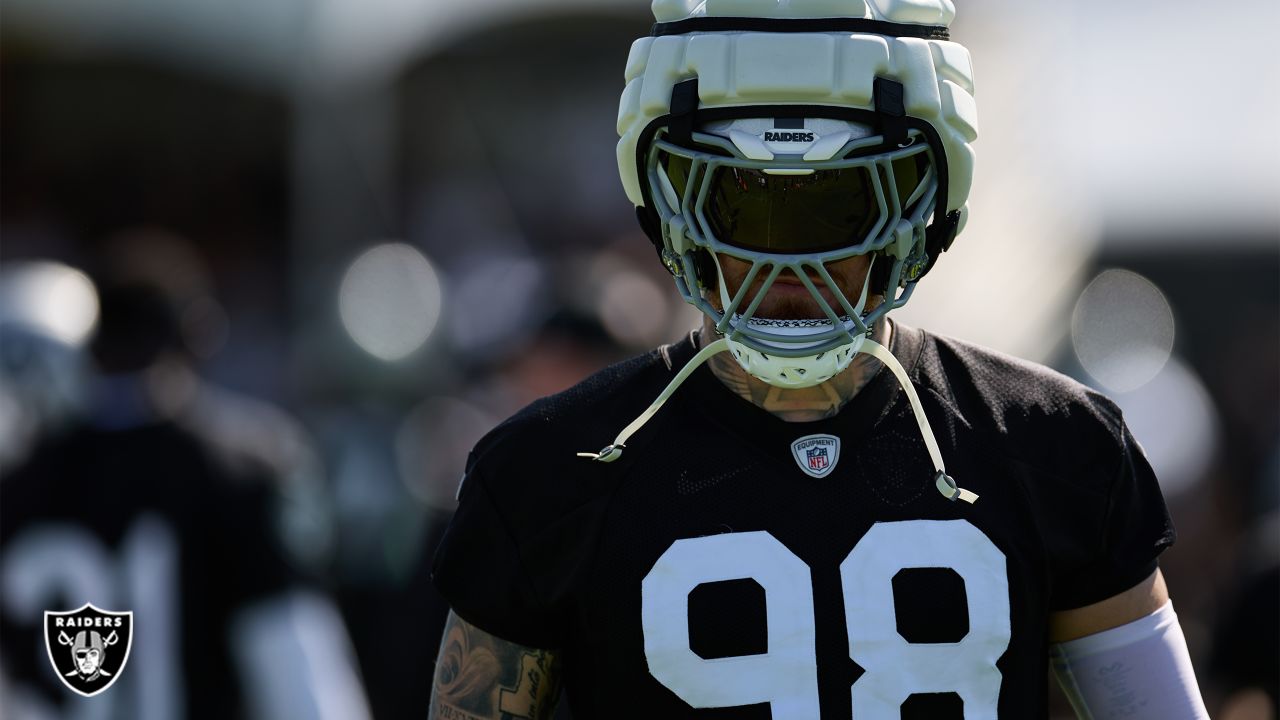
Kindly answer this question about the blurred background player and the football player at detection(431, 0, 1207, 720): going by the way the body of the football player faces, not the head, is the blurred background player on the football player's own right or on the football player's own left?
on the football player's own right

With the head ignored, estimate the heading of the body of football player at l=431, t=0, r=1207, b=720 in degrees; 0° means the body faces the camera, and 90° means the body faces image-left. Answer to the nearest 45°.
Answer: approximately 0°
